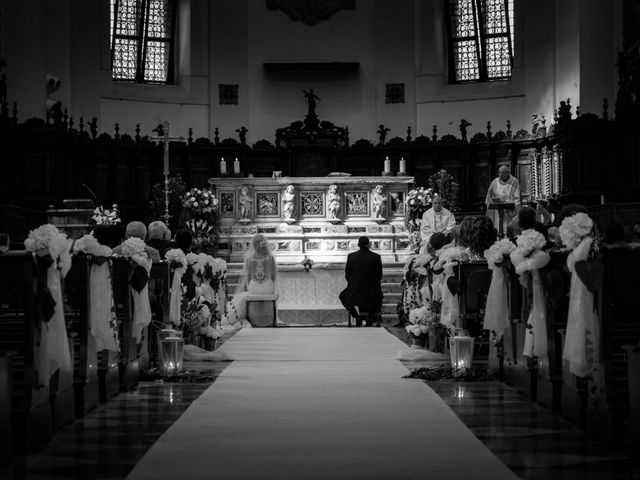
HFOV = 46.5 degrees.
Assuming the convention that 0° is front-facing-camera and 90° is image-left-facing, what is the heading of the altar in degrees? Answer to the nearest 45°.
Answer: approximately 0°

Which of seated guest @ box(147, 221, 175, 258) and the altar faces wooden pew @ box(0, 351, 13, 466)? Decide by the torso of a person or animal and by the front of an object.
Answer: the altar

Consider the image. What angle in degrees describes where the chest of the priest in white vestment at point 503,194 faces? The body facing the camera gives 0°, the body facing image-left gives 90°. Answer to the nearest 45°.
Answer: approximately 0°

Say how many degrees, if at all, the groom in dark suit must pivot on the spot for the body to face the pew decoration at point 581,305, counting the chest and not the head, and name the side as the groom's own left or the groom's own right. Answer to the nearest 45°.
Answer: approximately 180°

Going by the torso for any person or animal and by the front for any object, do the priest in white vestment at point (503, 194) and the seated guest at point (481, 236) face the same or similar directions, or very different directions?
very different directions

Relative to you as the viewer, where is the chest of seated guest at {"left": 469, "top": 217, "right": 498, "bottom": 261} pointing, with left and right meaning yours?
facing away from the viewer

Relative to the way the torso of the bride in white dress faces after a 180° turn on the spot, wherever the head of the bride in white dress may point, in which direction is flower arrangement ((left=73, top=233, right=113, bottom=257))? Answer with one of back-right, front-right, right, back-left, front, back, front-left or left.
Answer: front

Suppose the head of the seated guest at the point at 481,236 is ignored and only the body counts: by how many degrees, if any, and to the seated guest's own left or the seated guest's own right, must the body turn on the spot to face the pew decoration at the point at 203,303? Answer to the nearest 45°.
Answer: approximately 90° to the seated guest's own left

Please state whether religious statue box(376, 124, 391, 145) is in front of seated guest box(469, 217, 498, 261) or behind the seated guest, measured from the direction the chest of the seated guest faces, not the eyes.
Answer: in front

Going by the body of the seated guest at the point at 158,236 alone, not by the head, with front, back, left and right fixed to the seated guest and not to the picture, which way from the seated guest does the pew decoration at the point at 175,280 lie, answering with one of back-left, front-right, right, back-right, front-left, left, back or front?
back

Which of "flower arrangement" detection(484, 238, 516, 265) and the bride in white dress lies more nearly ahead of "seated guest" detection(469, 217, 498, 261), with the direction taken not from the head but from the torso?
the bride in white dress

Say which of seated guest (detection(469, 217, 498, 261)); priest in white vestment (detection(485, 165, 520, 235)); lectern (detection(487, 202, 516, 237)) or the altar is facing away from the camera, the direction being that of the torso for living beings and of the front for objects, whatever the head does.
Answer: the seated guest

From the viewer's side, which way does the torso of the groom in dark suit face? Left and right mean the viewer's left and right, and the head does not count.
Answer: facing away from the viewer

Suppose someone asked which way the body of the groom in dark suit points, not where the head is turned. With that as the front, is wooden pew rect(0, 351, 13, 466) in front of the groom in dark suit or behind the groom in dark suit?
behind

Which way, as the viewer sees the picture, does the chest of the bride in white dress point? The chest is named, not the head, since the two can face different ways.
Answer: away from the camera
